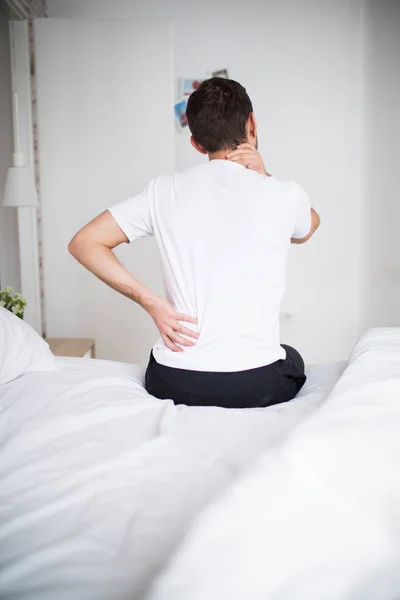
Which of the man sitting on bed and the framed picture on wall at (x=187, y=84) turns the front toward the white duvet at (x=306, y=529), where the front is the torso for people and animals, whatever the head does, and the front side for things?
the framed picture on wall

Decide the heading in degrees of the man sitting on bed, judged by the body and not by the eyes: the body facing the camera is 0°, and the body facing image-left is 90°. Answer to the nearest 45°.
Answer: approximately 180°

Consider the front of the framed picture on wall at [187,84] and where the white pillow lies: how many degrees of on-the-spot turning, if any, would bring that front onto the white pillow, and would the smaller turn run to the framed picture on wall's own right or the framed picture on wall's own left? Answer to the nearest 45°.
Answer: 0° — it already faces it

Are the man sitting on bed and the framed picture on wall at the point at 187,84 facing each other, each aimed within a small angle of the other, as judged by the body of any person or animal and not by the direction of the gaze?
yes

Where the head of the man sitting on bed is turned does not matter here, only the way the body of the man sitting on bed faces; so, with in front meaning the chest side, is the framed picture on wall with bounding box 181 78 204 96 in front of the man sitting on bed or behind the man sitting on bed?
in front

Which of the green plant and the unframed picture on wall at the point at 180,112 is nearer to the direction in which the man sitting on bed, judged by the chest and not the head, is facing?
the unframed picture on wall

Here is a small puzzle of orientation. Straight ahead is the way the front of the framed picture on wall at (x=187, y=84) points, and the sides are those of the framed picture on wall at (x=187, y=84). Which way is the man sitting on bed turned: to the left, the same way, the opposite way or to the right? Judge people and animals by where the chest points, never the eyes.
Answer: the opposite way

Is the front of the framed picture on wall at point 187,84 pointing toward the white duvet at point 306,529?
yes

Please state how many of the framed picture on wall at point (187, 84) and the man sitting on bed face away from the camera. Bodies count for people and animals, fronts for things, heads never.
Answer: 1

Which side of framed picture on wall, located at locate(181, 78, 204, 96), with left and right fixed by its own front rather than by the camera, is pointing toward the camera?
front

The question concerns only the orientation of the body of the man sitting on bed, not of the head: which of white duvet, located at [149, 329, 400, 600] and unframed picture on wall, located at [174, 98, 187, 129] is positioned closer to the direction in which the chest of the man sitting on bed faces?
the unframed picture on wall

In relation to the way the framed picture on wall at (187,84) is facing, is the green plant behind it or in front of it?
in front

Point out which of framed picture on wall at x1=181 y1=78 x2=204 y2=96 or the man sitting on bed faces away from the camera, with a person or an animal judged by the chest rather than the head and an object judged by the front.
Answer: the man sitting on bed
